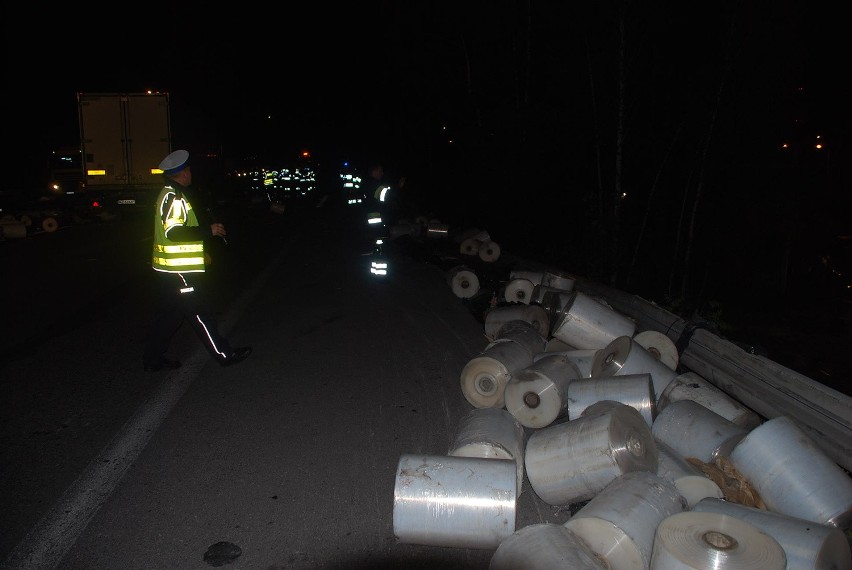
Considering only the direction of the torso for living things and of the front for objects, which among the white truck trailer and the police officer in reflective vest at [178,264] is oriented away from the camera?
the white truck trailer

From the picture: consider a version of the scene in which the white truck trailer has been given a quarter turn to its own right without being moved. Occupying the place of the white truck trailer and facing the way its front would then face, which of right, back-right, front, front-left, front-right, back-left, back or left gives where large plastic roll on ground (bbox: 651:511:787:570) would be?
right

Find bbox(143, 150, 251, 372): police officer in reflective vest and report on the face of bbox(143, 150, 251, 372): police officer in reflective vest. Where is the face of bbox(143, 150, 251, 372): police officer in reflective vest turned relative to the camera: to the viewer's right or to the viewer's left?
to the viewer's right

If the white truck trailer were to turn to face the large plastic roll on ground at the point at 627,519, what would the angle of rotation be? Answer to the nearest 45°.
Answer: approximately 180°

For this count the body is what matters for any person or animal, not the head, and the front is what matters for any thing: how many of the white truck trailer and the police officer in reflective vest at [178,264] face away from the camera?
1

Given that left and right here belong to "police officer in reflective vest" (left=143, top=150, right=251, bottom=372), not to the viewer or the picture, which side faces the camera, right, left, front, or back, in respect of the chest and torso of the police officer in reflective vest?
right

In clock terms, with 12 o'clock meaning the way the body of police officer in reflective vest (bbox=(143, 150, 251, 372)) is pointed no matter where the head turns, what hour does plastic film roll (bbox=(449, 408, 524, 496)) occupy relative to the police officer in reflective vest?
The plastic film roll is roughly at 2 o'clock from the police officer in reflective vest.

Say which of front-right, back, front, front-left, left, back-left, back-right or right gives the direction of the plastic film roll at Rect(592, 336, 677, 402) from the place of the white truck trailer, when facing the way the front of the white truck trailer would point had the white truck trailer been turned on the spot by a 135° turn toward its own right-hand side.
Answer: front-right

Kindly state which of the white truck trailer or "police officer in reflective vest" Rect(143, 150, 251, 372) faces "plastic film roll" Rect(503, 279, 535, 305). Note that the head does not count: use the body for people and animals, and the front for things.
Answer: the police officer in reflective vest

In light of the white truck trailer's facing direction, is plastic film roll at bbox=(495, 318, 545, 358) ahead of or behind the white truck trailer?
behind

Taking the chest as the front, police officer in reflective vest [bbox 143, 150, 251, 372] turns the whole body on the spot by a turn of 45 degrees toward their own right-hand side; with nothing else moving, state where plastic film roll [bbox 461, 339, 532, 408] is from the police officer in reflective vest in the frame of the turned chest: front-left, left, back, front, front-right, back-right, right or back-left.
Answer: front

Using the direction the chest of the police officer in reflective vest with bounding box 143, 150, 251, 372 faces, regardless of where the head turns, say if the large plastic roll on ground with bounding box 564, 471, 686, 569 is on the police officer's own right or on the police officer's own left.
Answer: on the police officer's own right

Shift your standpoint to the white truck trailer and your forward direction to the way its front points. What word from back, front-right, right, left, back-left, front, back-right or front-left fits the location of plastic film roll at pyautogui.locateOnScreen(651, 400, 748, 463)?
back

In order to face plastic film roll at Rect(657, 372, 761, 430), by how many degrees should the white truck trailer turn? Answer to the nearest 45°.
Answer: approximately 180°

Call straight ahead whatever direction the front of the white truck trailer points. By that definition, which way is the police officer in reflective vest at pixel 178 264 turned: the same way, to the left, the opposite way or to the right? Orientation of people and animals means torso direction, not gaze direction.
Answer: to the right

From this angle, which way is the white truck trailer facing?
away from the camera

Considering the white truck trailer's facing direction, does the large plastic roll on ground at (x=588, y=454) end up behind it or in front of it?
behind
